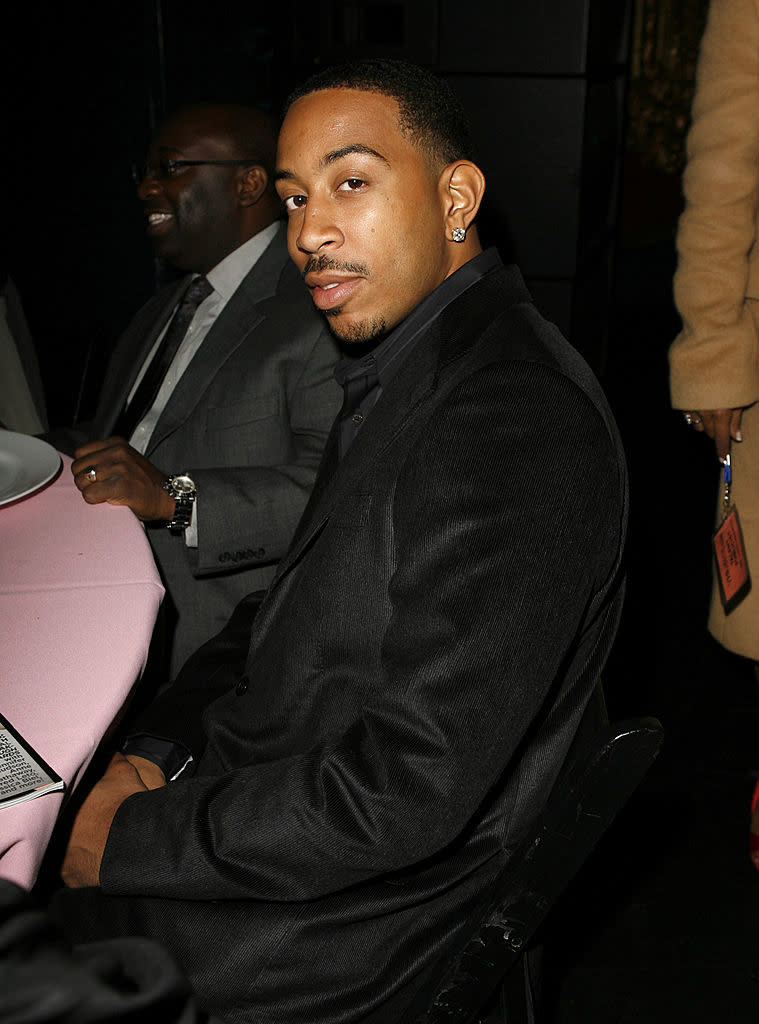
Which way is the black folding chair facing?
to the viewer's left

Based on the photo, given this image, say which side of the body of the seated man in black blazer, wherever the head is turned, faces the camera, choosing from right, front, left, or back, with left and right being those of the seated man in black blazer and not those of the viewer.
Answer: left

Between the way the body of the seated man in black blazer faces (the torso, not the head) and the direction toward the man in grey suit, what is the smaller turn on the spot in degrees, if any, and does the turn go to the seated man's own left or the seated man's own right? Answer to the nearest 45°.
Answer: approximately 90° to the seated man's own right

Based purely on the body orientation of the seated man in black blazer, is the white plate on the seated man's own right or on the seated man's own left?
on the seated man's own right

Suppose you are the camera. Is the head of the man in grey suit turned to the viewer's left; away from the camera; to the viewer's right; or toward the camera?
to the viewer's left

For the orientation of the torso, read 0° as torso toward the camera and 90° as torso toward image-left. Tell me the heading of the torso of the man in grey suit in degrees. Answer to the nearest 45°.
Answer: approximately 45°
